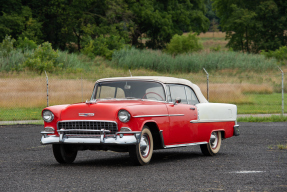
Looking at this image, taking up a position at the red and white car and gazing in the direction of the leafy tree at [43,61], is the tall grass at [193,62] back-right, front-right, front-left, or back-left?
front-right

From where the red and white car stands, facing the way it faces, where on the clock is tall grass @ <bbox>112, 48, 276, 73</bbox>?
The tall grass is roughly at 5 o'clock from the red and white car.

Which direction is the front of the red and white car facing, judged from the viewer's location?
facing the viewer and to the left of the viewer

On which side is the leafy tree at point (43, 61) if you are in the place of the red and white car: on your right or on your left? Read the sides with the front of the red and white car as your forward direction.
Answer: on your right
